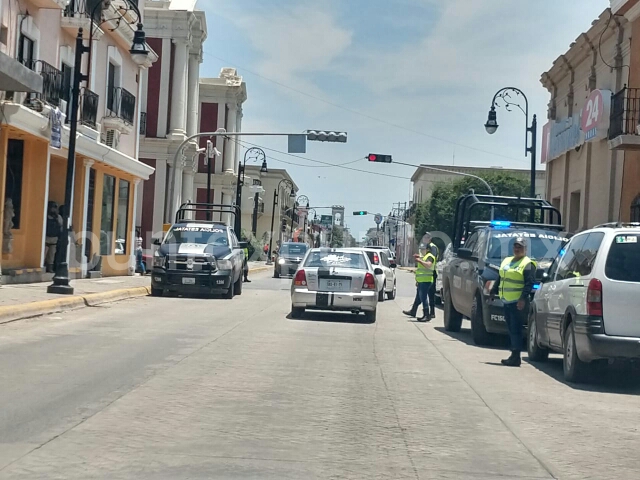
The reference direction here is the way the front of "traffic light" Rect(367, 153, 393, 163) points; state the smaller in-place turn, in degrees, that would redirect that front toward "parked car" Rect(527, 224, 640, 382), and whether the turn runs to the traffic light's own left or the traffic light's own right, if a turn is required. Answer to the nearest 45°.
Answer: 0° — it already faces it

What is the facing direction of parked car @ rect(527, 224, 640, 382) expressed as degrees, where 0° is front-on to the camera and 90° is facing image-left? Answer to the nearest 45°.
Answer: approximately 135°

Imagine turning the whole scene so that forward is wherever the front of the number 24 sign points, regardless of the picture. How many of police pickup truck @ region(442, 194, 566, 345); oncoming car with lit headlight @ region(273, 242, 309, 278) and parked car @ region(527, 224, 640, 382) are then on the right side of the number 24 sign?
1

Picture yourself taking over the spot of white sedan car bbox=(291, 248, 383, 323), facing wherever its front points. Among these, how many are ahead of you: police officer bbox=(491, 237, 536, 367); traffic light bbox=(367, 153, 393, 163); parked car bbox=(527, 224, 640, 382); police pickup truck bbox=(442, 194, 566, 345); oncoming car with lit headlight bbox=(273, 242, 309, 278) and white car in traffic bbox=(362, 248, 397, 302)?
3

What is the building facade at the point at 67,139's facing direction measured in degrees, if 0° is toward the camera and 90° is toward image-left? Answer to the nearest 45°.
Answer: approximately 315°

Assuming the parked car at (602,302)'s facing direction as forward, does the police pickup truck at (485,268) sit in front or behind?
in front

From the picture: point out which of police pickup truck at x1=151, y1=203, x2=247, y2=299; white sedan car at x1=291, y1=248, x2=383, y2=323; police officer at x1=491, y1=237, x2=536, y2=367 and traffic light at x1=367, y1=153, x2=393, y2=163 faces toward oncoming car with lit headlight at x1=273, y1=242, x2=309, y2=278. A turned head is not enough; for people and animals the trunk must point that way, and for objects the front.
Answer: the white sedan car

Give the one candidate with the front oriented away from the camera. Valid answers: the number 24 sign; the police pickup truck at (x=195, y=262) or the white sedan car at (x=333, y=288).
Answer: the white sedan car

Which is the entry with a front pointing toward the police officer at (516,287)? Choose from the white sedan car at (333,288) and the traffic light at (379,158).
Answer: the traffic light

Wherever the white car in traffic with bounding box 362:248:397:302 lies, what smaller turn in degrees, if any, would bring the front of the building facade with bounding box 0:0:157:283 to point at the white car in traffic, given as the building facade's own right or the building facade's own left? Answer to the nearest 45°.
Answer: approximately 45° to the building facade's own left

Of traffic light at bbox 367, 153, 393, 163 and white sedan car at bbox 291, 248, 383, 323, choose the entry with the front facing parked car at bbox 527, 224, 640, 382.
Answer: the traffic light

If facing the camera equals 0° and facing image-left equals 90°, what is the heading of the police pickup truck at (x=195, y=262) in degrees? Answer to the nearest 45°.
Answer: approximately 0°

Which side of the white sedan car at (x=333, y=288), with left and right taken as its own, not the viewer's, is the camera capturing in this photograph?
back
